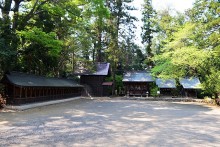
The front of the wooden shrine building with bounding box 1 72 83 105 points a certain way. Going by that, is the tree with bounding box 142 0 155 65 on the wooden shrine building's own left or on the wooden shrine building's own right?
on the wooden shrine building's own left

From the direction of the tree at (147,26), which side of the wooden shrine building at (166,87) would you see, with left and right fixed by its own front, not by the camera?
back

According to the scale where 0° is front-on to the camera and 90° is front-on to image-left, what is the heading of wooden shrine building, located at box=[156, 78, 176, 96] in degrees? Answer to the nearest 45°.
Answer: approximately 0°

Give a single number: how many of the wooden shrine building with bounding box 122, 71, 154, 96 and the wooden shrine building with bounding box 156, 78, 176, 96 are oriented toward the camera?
2

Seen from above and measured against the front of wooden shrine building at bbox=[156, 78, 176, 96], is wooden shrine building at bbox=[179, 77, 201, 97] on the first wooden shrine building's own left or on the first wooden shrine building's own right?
on the first wooden shrine building's own left

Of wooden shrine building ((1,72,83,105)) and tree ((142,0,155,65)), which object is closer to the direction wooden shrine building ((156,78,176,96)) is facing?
the wooden shrine building

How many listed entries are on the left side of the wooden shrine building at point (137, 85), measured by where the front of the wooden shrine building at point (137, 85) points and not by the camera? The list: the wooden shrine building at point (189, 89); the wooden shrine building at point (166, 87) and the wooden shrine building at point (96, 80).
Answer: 2

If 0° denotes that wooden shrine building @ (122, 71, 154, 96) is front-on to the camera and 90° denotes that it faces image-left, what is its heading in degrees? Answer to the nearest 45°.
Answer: approximately 0°

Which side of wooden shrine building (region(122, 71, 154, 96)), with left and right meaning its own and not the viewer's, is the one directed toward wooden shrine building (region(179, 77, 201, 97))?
left

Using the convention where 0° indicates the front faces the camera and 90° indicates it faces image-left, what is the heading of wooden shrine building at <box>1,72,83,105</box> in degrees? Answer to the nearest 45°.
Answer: approximately 315°
